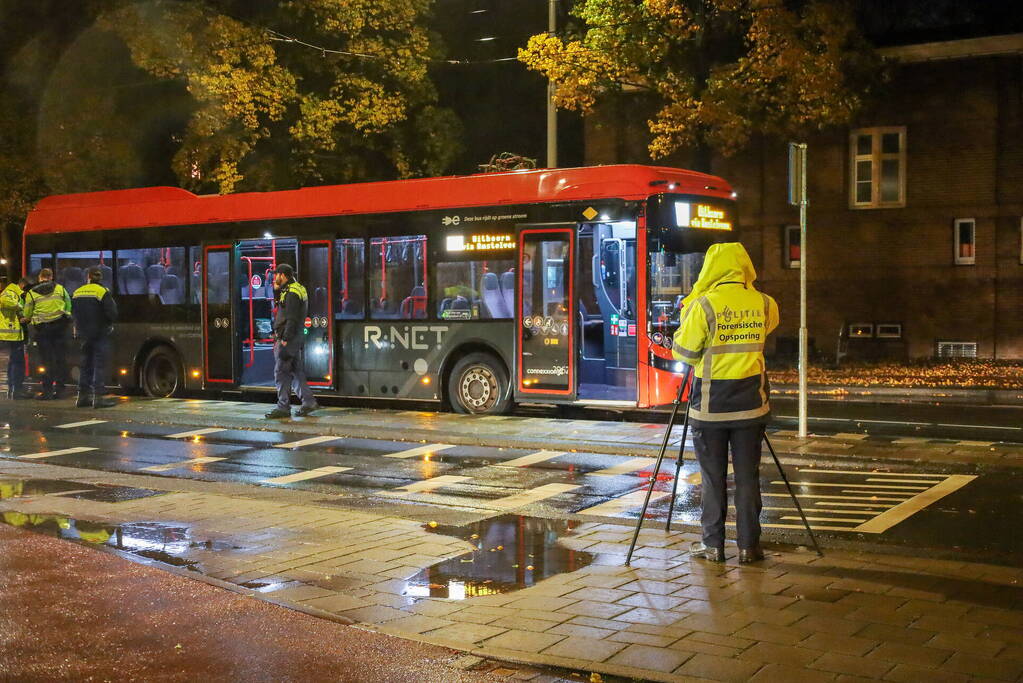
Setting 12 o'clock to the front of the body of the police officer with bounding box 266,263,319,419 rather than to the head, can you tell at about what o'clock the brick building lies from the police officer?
The brick building is roughly at 5 o'clock from the police officer.

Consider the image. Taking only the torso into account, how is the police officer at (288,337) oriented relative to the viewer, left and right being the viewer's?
facing to the left of the viewer

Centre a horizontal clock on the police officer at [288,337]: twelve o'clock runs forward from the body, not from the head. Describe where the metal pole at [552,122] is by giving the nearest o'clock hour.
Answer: The metal pole is roughly at 4 o'clock from the police officer.

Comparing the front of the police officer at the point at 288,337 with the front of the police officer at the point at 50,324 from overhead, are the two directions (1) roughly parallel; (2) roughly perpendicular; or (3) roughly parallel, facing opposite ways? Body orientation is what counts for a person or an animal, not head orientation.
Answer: roughly perpendicular

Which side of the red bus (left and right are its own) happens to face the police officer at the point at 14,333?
back

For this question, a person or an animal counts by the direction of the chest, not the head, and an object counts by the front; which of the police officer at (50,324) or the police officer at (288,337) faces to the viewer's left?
the police officer at (288,337)

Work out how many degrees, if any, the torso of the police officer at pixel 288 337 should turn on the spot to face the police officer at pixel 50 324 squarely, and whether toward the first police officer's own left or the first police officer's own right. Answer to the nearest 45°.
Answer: approximately 45° to the first police officer's own right
